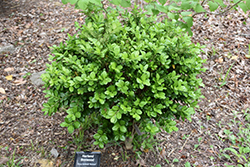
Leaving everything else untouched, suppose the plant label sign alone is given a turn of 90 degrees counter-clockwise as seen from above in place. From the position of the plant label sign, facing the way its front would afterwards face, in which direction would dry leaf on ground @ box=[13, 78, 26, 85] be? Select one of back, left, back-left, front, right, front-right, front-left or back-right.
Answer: back-left

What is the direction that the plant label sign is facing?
toward the camera

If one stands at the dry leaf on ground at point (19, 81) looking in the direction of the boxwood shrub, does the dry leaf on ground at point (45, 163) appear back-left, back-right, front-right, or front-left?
front-right
